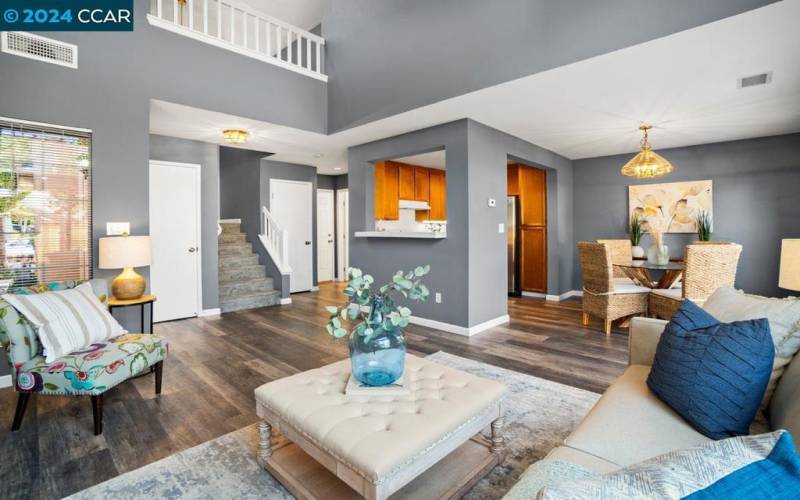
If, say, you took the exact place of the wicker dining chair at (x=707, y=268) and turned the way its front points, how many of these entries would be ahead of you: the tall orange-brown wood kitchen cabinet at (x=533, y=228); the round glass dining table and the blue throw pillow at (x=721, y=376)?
2

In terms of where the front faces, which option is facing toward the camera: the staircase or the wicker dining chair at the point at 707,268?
the staircase

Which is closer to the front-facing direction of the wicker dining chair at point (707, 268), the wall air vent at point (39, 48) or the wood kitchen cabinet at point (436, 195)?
the wood kitchen cabinet

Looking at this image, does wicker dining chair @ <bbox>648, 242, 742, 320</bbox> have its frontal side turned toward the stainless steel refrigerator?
yes

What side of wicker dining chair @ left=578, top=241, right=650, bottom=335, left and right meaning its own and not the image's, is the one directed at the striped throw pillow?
back

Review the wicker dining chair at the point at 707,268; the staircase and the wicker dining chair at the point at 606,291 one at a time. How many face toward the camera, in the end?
1

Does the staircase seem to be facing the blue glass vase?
yes

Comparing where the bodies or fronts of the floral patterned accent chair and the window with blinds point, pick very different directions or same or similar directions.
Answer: same or similar directions

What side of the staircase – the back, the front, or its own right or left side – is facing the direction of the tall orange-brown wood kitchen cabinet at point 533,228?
left

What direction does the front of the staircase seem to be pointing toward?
toward the camera

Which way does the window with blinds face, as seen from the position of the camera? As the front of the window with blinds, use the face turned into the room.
facing the viewer and to the right of the viewer

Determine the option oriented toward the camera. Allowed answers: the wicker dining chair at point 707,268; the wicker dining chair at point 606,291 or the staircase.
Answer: the staircase

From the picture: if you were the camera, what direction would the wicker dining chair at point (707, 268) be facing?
facing away from the viewer and to the left of the viewer

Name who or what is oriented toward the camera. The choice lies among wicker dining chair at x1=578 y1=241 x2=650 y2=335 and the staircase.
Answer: the staircase

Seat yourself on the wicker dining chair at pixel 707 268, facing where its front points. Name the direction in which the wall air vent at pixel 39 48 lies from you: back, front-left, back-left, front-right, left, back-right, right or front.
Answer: left

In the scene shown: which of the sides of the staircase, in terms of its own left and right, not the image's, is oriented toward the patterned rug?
front

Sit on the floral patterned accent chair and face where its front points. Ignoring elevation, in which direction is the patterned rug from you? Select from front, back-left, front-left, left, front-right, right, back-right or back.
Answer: front

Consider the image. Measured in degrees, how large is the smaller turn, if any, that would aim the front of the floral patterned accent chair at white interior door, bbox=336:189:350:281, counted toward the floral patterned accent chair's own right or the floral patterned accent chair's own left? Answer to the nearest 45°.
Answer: approximately 90° to the floral patterned accent chair's own left

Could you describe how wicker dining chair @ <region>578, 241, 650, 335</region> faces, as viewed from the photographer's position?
facing away from the viewer and to the right of the viewer
